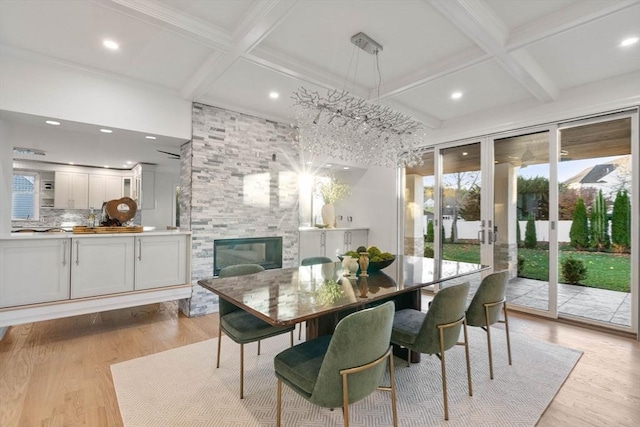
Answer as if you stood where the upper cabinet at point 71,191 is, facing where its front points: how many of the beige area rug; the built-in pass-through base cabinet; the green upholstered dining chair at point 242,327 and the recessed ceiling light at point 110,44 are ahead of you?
4

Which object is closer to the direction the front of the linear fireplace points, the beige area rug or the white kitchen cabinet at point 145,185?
the beige area rug

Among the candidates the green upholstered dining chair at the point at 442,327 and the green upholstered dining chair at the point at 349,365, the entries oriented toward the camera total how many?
0

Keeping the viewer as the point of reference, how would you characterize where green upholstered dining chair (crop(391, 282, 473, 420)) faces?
facing away from the viewer and to the left of the viewer

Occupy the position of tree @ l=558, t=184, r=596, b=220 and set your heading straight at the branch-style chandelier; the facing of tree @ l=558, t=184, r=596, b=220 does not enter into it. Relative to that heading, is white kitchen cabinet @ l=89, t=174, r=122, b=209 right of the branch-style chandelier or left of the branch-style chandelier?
right

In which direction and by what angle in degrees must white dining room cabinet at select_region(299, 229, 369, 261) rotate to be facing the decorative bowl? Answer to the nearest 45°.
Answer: approximately 45° to its right

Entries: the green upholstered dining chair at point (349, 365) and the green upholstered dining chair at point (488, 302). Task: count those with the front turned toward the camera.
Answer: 0

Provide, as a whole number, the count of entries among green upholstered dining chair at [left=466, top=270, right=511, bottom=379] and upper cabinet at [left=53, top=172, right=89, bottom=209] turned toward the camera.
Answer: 1

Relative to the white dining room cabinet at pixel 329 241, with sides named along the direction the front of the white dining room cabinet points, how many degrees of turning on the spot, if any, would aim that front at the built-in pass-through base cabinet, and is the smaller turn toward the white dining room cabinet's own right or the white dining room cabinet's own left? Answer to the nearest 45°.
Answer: approximately 90° to the white dining room cabinet's own right

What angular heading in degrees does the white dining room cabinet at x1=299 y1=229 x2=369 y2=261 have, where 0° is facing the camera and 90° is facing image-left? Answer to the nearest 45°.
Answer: approximately 315°

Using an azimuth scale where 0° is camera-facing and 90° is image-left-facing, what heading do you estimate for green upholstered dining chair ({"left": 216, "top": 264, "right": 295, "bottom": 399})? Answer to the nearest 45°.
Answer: approximately 315°

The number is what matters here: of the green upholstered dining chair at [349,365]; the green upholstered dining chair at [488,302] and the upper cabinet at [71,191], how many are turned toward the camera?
1

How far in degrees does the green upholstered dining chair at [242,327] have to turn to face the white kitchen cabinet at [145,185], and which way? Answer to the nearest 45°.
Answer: approximately 180°

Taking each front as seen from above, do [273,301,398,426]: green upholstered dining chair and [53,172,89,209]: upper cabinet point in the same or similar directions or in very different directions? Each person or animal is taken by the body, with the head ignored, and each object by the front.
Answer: very different directions
